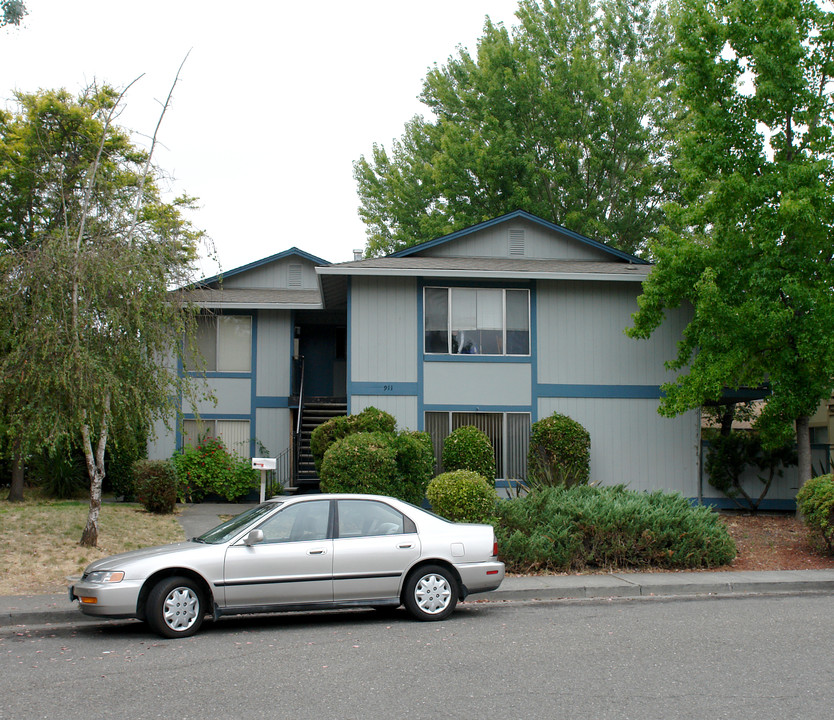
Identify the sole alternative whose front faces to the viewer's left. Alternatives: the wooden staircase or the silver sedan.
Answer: the silver sedan

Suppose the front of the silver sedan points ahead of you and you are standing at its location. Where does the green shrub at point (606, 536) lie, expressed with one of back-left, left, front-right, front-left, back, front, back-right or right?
back-right

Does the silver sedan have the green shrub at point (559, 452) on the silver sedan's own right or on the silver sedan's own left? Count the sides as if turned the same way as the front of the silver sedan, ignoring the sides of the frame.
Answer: on the silver sedan's own right

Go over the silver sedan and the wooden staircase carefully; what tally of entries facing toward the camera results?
1

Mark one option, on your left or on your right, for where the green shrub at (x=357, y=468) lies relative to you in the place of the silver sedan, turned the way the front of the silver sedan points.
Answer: on your right

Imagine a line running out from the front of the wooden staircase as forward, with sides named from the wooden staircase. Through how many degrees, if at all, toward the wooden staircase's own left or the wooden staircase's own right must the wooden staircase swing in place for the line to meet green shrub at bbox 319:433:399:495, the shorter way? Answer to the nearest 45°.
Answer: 0° — it already faces it

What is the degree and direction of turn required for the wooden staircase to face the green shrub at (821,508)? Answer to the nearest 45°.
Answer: approximately 45° to its left

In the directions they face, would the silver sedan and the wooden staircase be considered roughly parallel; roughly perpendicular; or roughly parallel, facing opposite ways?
roughly perpendicular

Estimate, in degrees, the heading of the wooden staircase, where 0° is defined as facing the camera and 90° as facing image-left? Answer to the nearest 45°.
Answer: approximately 0°

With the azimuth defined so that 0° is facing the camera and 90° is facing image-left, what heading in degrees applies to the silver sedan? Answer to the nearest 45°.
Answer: approximately 90°

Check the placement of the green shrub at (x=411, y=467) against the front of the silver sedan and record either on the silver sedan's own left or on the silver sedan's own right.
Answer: on the silver sedan's own right

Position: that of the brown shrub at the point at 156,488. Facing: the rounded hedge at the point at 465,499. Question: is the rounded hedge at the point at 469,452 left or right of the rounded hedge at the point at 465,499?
left

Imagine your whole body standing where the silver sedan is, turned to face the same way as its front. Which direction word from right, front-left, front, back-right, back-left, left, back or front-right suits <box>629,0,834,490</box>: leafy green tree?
back-right
